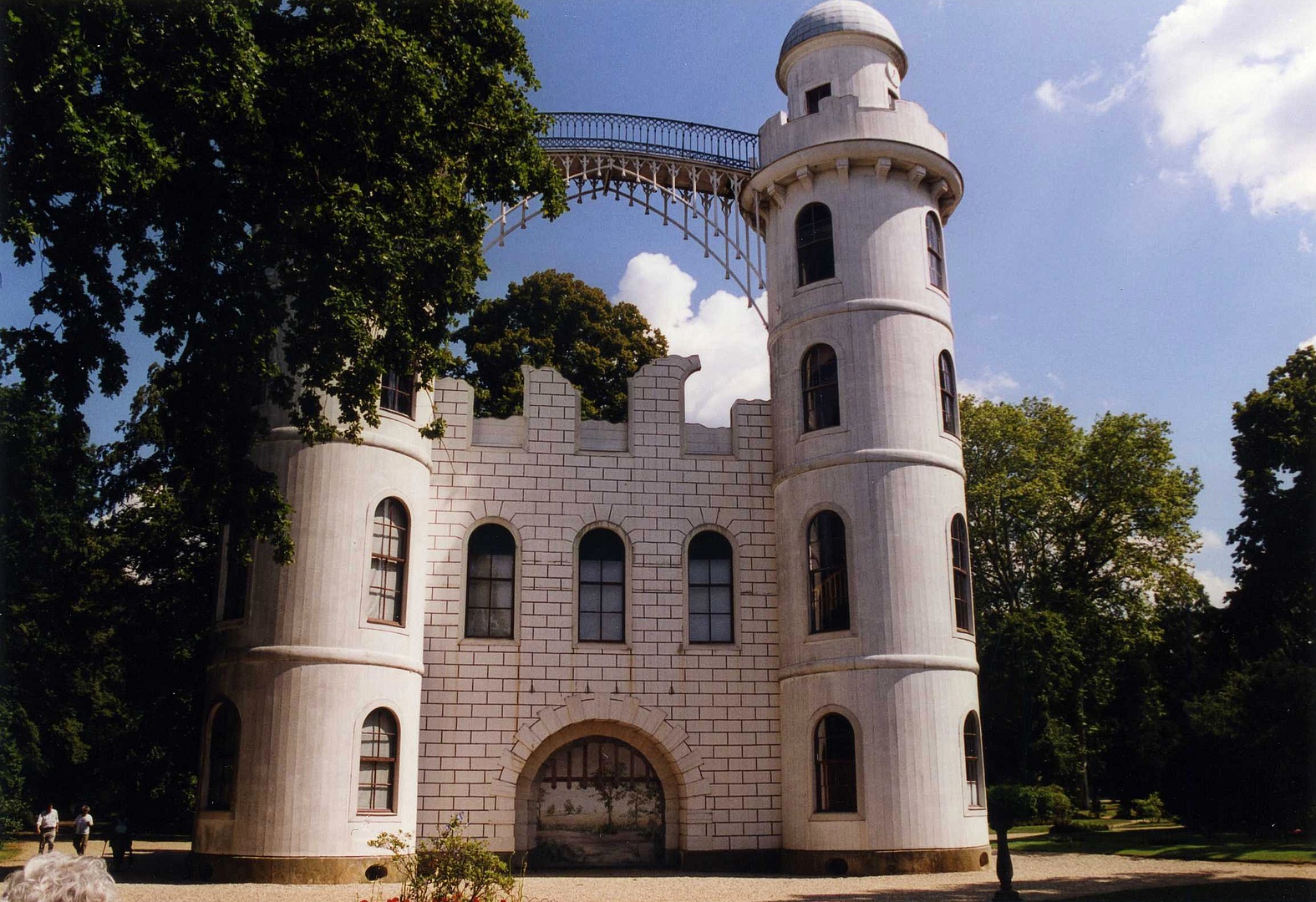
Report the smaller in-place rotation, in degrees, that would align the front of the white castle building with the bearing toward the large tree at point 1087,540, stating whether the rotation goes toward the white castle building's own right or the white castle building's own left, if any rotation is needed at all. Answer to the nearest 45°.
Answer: approximately 135° to the white castle building's own left

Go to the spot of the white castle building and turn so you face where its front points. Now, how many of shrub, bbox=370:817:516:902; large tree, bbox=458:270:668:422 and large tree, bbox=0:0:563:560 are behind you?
1

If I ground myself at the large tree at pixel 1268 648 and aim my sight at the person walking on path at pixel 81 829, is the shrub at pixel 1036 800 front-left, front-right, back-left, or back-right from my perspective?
front-right

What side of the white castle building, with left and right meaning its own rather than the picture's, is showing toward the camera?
front

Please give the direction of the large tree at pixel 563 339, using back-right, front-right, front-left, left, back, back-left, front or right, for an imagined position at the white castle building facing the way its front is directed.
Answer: back

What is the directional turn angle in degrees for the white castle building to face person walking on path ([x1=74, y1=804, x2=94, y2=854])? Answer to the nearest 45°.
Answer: approximately 135° to its right

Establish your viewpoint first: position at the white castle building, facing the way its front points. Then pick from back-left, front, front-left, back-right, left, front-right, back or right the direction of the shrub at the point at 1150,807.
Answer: back-left

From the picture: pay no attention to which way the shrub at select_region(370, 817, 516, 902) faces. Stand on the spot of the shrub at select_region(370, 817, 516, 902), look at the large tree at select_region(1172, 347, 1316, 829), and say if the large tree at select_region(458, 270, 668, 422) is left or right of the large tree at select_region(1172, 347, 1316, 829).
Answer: left

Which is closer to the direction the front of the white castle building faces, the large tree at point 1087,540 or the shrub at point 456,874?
the shrub

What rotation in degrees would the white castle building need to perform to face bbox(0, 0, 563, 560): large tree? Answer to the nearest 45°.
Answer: approximately 45° to its right

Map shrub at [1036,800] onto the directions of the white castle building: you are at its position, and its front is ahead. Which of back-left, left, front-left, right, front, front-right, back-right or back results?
back-left

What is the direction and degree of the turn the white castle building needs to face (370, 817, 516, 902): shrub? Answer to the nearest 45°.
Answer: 0° — it already faces it

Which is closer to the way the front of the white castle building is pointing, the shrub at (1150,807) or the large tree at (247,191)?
the large tree
